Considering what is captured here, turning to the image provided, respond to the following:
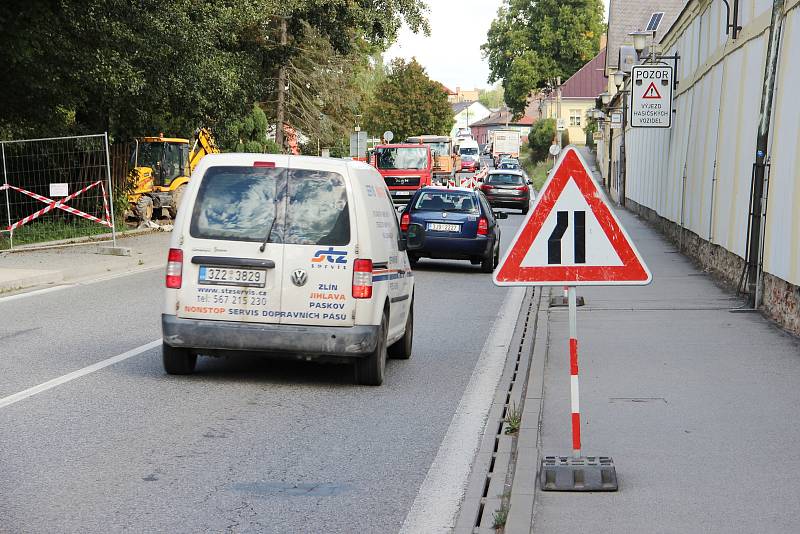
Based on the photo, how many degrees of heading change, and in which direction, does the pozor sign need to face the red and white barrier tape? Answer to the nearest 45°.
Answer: approximately 90° to its right

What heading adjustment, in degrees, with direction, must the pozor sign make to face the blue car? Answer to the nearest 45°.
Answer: approximately 45° to its right

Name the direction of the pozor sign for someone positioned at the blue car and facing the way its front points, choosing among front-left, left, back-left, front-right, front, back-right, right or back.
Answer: front-right

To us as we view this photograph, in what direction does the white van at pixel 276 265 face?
facing away from the viewer

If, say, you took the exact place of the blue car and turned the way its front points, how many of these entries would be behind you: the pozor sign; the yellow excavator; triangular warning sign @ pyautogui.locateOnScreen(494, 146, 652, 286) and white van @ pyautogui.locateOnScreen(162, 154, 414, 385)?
2

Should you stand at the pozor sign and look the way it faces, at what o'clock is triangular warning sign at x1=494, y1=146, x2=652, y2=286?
The triangular warning sign is roughly at 12 o'clock from the pozor sign.

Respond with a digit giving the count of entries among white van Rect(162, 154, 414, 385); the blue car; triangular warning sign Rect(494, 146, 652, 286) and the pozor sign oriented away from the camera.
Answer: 2

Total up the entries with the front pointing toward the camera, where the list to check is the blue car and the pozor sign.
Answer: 1

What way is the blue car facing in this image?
away from the camera

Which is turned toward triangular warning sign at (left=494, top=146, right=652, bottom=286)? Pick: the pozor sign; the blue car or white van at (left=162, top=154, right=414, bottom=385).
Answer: the pozor sign

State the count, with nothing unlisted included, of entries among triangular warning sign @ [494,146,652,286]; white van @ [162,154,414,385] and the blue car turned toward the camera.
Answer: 1

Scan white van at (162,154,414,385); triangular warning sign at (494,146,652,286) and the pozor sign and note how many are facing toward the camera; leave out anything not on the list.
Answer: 2

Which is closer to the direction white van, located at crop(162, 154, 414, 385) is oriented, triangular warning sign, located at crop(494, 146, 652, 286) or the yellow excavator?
the yellow excavator
